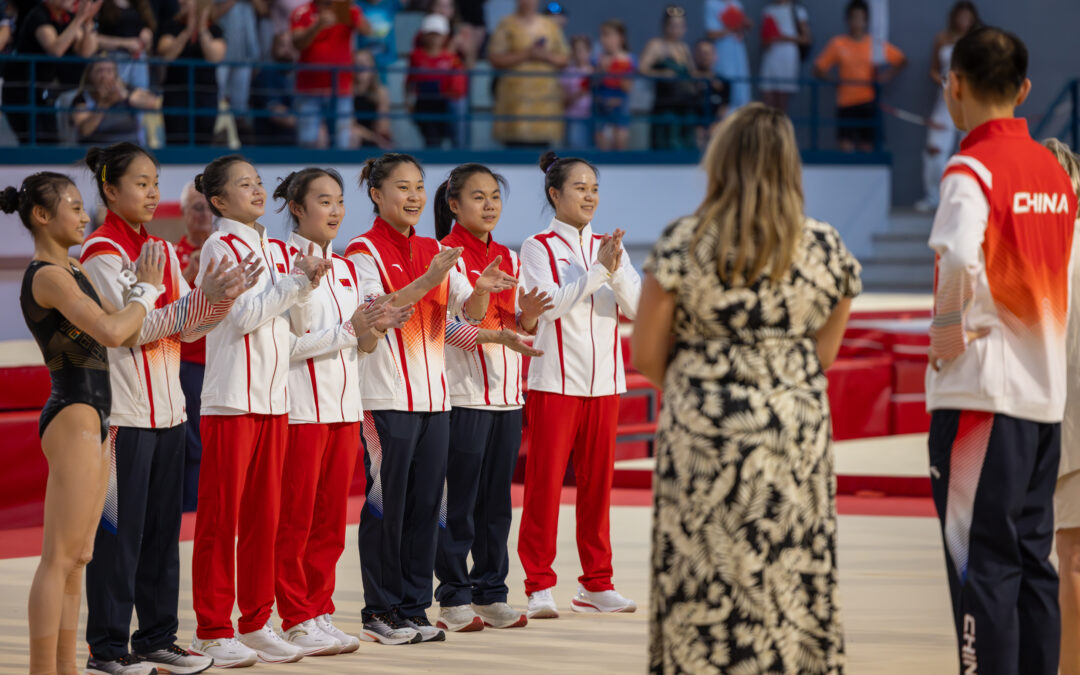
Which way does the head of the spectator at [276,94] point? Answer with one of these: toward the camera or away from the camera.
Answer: toward the camera

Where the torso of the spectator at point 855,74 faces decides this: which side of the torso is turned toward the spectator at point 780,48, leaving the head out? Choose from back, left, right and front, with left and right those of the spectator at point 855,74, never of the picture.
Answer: right

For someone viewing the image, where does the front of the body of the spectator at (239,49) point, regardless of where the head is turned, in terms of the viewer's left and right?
facing the viewer

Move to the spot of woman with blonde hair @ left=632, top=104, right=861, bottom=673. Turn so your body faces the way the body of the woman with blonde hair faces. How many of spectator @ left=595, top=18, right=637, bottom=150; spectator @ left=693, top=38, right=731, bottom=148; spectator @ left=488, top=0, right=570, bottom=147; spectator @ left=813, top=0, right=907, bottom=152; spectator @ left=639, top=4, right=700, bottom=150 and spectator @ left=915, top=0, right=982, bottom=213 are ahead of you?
6

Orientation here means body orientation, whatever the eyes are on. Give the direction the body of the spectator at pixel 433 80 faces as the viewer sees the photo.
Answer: toward the camera

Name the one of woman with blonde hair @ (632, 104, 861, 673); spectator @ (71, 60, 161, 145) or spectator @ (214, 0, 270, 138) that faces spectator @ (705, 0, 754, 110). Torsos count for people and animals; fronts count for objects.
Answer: the woman with blonde hair

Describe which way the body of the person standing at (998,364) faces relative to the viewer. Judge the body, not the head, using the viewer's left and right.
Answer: facing away from the viewer and to the left of the viewer

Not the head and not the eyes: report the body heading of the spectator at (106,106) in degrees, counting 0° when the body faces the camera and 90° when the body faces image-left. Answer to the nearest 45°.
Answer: approximately 0°

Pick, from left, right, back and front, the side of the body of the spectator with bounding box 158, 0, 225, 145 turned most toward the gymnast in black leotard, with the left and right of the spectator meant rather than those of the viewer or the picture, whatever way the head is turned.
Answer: front

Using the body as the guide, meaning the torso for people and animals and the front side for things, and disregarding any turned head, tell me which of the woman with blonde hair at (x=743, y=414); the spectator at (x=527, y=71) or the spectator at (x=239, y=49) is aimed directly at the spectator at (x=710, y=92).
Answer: the woman with blonde hair

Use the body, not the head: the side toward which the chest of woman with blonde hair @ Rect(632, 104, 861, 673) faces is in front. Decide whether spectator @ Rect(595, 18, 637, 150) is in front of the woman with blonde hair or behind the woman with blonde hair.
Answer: in front

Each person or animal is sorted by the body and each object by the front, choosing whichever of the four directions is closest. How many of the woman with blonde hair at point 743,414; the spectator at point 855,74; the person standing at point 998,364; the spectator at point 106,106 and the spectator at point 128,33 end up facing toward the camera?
3

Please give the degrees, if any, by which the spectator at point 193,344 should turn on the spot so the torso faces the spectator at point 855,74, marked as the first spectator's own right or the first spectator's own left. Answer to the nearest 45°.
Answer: approximately 90° to the first spectator's own left

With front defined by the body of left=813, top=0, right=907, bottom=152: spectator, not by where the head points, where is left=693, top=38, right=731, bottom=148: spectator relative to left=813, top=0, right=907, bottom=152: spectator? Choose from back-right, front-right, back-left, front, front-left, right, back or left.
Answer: front-right

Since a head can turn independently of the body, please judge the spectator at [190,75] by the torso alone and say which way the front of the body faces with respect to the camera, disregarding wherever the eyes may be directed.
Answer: toward the camera

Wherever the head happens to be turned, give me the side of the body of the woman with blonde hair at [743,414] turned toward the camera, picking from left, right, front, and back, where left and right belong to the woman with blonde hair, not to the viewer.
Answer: back
